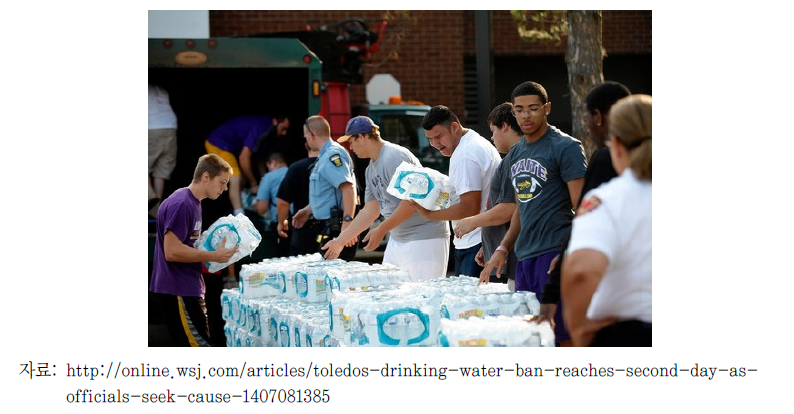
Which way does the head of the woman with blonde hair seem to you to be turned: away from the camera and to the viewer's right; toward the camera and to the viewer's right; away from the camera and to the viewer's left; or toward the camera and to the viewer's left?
away from the camera and to the viewer's left

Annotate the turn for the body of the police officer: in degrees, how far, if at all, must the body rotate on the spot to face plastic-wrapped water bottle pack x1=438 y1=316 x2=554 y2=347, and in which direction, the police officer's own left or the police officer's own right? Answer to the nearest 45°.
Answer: approximately 90° to the police officer's own left

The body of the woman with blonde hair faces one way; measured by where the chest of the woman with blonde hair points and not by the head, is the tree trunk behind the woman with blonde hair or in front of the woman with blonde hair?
in front

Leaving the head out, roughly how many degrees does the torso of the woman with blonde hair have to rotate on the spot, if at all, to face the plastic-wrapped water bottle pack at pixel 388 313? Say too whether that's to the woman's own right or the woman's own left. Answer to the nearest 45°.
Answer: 0° — they already face it

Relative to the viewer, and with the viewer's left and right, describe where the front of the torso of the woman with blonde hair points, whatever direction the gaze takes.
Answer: facing away from the viewer and to the left of the viewer

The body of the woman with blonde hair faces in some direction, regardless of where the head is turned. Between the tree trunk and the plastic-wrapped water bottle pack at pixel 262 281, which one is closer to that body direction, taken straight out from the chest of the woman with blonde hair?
the plastic-wrapped water bottle pack

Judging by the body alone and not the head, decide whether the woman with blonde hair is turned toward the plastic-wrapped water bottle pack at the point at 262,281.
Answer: yes
